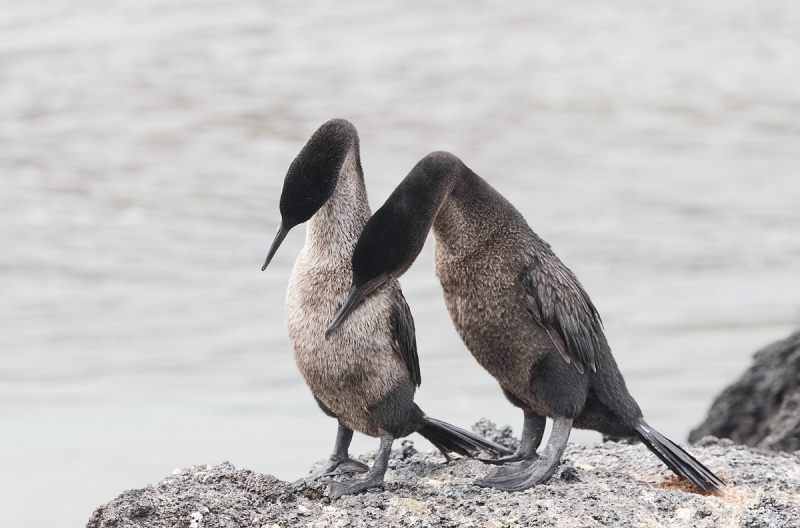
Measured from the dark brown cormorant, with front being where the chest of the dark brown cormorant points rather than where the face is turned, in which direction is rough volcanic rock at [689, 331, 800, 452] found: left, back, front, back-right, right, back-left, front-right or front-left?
back-right

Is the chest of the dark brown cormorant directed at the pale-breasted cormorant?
yes

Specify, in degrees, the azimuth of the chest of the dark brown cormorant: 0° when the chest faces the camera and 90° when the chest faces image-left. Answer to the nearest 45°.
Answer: approximately 90°

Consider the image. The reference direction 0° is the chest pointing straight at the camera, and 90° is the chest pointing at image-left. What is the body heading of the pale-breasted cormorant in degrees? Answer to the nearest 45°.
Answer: approximately 45°

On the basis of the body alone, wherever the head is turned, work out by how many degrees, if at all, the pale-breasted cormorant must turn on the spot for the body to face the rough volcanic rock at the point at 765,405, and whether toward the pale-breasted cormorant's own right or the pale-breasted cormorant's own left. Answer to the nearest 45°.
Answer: approximately 180°

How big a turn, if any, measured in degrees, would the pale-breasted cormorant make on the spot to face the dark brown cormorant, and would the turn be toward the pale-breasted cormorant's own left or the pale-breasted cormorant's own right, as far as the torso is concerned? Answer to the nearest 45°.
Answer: approximately 135° to the pale-breasted cormorant's own left
